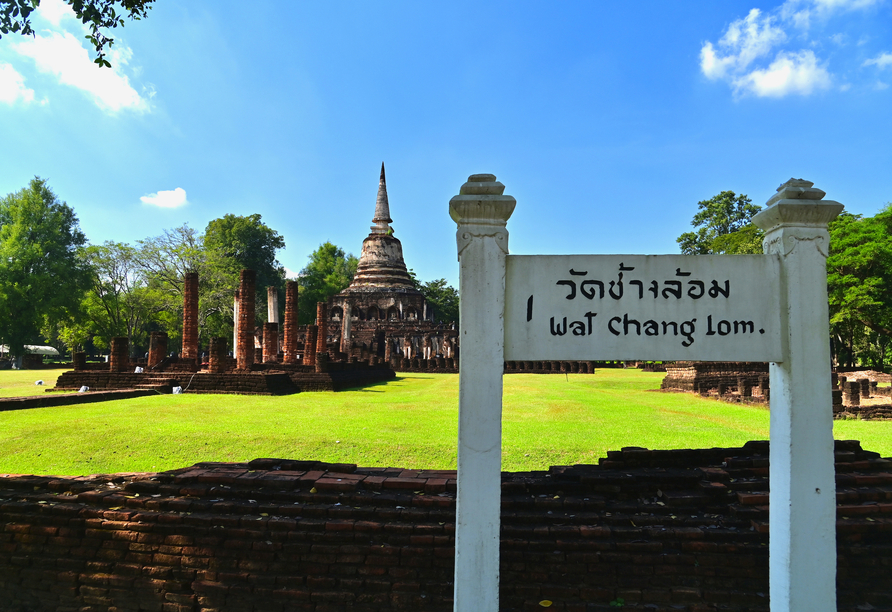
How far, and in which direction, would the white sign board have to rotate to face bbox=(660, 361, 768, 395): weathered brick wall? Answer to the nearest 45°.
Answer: approximately 180°

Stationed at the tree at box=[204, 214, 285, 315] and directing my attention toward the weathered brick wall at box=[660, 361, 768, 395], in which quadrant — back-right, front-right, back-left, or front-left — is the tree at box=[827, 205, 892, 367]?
front-left

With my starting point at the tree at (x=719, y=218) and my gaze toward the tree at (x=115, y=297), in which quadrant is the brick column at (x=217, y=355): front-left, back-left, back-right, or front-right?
front-left

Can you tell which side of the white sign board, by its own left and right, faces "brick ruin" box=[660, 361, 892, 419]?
back

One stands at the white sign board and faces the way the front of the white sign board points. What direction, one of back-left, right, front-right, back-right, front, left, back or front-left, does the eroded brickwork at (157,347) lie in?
back-right

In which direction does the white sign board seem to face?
toward the camera

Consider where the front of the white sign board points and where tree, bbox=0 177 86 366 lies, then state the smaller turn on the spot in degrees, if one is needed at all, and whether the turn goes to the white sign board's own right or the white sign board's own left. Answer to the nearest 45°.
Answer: approximately 135° to the white sign board's own right

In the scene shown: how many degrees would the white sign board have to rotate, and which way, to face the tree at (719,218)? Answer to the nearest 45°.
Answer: approximately 180°
